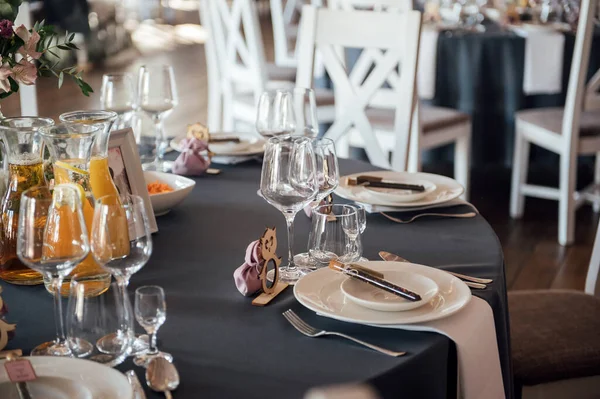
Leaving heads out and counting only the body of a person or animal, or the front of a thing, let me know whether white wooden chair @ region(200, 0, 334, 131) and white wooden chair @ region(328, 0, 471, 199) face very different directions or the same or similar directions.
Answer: same or similar directions

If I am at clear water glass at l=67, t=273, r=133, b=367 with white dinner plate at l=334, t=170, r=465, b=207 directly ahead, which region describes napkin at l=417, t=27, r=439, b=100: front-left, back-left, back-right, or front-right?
front-left

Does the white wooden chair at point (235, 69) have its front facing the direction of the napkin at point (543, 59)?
no

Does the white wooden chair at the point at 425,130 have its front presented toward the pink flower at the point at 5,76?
no

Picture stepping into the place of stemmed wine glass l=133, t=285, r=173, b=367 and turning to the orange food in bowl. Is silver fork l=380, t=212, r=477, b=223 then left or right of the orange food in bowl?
right

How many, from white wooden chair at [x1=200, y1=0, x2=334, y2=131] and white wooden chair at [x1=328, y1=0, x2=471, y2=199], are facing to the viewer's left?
0

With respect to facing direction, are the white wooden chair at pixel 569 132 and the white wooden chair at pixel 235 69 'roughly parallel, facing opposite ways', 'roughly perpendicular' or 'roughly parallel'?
roughly perpendicular

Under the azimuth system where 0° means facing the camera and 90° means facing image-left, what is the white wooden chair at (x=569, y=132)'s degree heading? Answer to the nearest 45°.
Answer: approximately 135°
